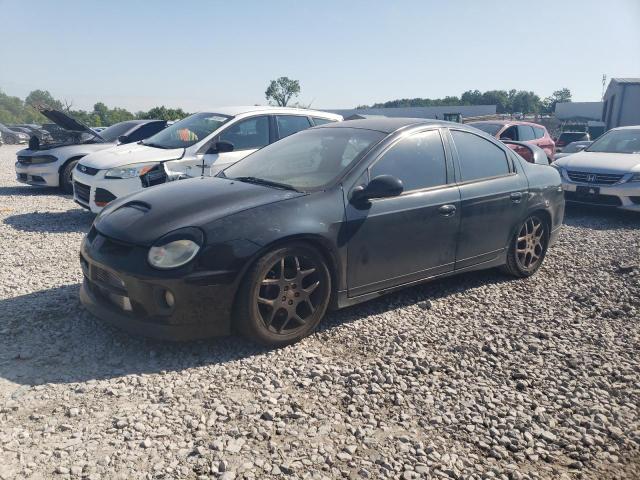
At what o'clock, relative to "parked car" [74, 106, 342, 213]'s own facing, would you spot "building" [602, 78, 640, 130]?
The building is roughly at 6 o'clock from the parked car.

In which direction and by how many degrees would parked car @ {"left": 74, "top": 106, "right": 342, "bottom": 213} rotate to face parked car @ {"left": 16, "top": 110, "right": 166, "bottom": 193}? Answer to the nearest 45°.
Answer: approximately 90° to its right

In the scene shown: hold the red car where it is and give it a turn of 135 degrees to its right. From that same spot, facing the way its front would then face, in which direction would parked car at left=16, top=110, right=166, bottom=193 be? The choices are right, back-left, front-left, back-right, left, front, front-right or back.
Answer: back-left

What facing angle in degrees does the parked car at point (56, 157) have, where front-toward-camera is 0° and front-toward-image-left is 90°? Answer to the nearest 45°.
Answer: approximately 45°

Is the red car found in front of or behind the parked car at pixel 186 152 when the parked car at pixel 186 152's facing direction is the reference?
behind

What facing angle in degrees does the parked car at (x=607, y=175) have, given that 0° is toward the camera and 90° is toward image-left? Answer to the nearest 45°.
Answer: approximately 45°

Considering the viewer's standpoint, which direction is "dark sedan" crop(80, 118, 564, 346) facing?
facing the viewer and to the left of the viewer

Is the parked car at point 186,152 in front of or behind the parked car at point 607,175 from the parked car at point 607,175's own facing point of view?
in front

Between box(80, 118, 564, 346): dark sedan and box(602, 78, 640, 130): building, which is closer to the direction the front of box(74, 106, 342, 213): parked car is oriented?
the dark sedan

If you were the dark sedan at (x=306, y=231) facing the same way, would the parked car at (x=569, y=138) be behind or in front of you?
behind

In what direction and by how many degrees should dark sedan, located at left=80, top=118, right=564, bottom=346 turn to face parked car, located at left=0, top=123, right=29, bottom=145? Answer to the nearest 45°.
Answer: approximately 90° to its right
